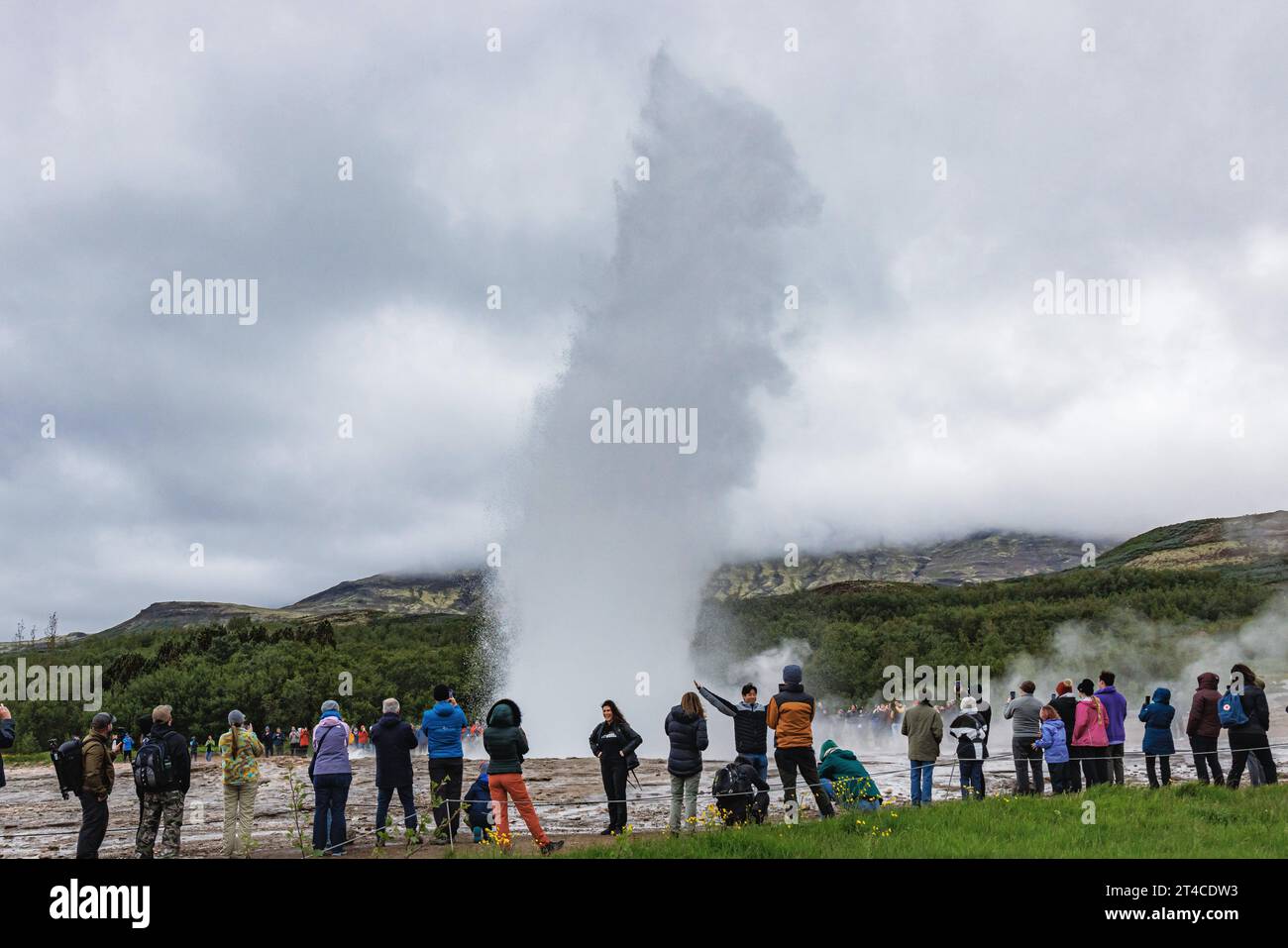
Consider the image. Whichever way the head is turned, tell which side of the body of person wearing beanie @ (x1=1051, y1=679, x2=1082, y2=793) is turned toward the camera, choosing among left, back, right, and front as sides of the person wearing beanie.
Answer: back

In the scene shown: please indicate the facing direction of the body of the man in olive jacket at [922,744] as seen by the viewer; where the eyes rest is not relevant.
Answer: away from the camera

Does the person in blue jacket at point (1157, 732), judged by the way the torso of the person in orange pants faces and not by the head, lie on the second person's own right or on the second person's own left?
on the second person's own right

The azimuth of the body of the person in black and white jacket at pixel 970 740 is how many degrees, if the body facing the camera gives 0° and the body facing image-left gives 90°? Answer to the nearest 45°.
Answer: approximately 180°

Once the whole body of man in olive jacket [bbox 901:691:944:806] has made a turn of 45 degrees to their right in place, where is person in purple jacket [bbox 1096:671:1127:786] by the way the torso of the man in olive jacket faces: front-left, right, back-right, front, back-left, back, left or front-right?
front

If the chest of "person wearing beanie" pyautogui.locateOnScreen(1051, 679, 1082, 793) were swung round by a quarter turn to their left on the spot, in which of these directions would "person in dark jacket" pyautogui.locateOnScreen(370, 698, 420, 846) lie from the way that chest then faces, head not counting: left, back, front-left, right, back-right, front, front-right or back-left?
front-left

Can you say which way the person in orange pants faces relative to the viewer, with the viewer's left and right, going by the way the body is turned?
facing away from the viewer

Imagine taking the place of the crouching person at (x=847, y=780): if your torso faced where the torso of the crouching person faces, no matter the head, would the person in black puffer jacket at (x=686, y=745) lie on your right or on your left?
on your left

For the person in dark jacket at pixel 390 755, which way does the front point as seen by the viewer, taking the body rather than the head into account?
away from the camera

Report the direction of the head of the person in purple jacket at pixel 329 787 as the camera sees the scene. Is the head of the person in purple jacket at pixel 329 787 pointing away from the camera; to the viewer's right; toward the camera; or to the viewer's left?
away from the camera

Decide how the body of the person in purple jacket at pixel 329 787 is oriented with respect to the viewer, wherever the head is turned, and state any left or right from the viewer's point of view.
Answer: facing away from the viewer
